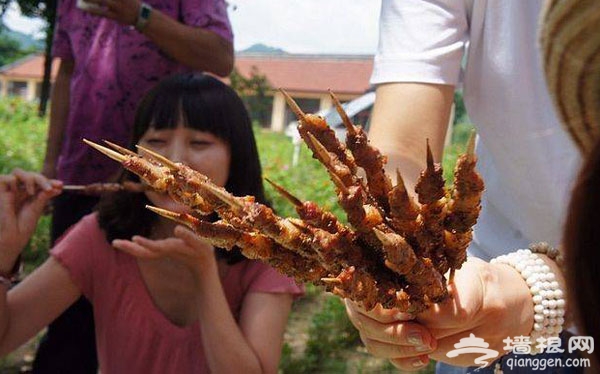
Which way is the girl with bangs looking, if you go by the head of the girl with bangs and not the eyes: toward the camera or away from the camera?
toward the camera

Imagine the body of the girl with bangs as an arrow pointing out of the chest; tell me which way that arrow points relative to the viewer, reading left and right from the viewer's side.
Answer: facing the viewer
